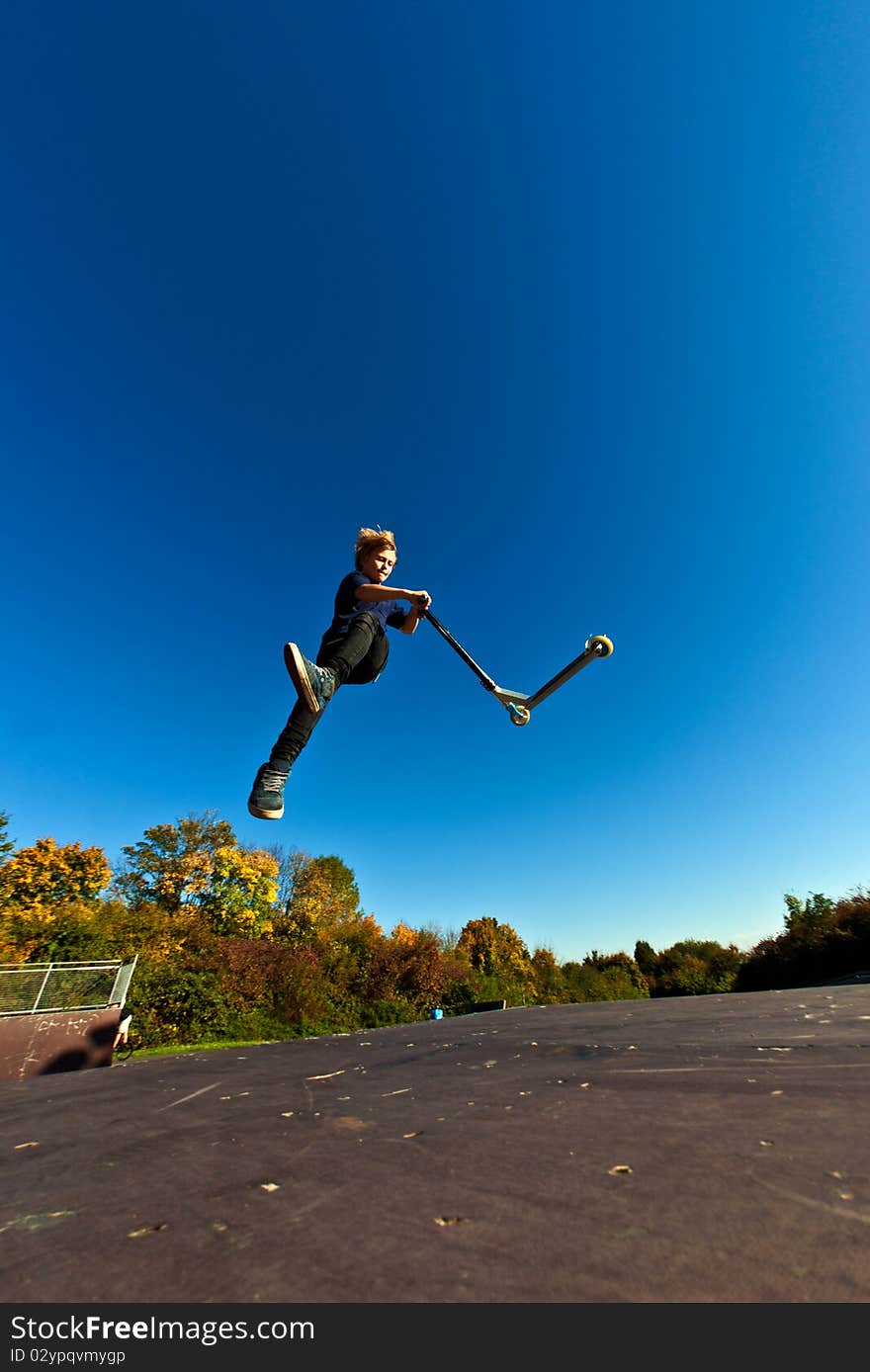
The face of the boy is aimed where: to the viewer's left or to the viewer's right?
to the viewer's right

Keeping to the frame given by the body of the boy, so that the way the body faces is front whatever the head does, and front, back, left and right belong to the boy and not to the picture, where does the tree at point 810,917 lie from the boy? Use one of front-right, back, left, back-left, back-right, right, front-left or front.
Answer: left

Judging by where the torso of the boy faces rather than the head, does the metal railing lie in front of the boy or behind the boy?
behind

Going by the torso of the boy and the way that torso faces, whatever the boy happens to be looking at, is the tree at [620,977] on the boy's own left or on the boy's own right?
on the boy's own left

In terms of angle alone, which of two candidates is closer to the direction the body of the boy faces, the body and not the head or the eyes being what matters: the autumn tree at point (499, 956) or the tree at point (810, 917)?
the tree

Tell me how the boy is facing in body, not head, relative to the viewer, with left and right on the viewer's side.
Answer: facing the viewer and to the right of the viewer

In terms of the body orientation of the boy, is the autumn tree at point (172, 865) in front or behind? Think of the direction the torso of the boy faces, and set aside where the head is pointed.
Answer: behind

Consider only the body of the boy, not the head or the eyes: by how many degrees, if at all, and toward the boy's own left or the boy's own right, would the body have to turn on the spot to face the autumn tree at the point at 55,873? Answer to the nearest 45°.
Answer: approximately 180°

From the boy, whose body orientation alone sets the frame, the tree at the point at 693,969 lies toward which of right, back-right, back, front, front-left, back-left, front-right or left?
left

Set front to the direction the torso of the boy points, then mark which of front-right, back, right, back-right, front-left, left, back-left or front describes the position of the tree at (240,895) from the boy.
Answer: back-left
